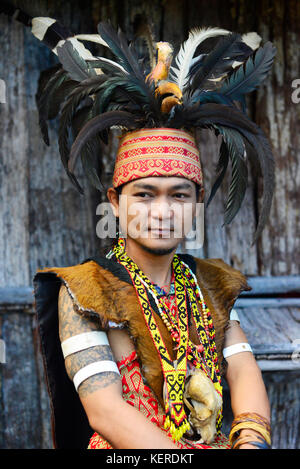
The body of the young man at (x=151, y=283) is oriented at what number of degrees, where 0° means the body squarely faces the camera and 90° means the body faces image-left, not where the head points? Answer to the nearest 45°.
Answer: approximately 315°
